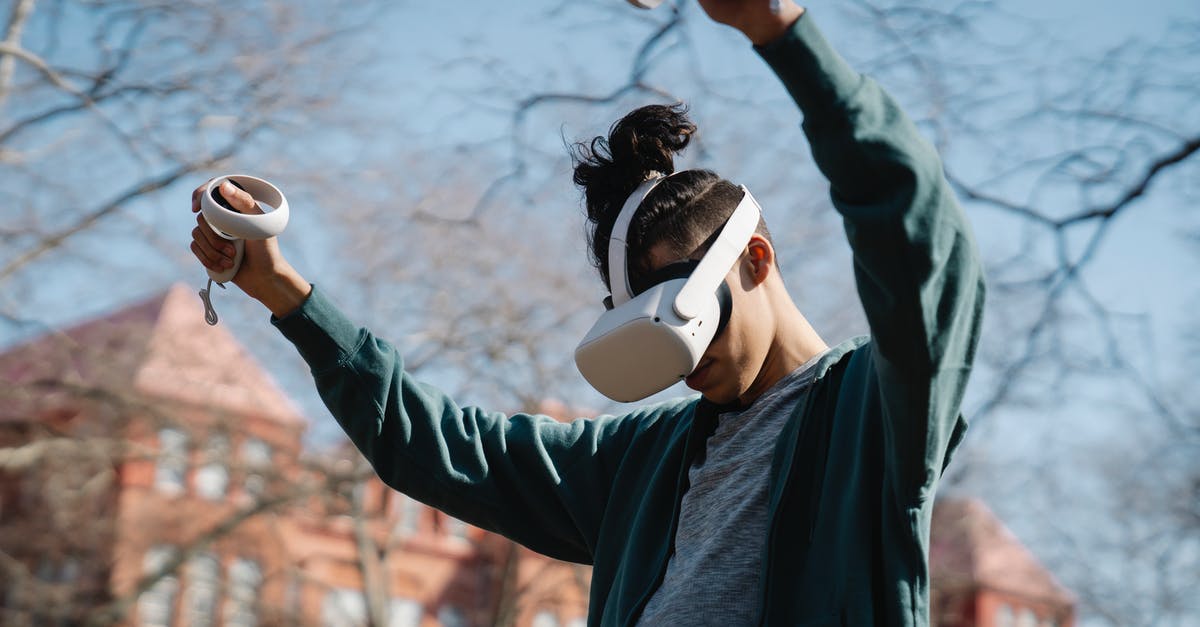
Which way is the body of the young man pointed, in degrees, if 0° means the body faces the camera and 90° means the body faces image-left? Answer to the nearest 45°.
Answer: approximately 45°

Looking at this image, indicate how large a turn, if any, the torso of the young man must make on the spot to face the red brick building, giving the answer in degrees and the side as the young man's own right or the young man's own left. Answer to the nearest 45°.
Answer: approximately 90° to the young man's own right
